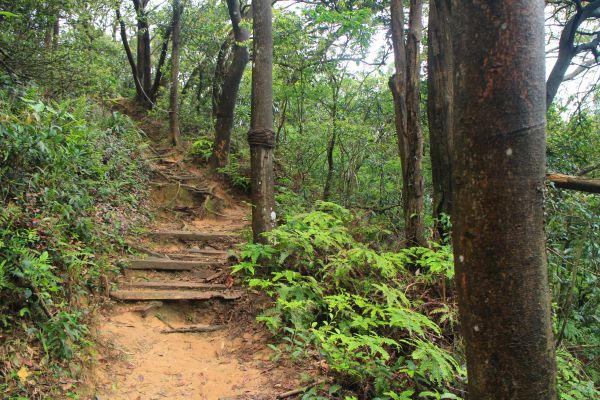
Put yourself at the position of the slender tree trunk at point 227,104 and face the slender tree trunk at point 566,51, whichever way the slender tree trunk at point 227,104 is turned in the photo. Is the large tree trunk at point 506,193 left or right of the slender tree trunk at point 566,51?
right

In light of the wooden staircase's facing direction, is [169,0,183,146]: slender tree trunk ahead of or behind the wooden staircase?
behind

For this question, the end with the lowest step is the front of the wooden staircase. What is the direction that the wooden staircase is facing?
toward the camera

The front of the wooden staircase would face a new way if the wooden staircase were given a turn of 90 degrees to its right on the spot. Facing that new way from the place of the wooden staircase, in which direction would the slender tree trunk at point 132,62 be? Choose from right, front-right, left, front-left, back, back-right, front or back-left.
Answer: right

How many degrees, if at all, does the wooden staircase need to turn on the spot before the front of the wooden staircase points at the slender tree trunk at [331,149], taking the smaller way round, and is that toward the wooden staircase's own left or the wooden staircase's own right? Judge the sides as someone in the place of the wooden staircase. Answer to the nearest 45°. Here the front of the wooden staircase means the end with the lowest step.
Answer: approximately 135° to the wooden staircase's own left

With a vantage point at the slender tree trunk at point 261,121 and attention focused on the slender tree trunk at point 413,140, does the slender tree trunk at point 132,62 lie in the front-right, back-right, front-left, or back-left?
back-left

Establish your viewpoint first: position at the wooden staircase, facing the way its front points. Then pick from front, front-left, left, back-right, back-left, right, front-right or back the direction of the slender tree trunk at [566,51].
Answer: left

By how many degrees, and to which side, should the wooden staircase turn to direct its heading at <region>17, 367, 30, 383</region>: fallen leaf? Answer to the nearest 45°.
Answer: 0° — it already faces it

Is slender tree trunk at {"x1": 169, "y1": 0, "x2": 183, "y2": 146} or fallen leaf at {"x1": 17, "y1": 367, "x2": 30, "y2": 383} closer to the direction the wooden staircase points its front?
the fallen leaf

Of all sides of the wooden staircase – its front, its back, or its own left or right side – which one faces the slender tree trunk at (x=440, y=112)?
left

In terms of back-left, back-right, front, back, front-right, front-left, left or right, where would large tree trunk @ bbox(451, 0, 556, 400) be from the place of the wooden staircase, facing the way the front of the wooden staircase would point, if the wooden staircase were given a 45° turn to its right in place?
front-left
